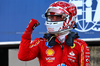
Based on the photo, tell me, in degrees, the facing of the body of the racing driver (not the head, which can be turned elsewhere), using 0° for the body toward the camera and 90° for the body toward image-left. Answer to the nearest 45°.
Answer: approximately 0°
